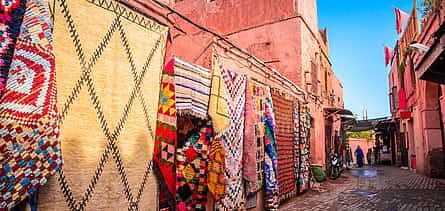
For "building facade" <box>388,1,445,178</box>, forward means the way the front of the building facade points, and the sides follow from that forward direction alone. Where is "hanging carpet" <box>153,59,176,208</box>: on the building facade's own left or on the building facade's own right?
on the building facade's own left

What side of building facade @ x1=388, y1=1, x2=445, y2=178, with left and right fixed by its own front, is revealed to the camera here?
left

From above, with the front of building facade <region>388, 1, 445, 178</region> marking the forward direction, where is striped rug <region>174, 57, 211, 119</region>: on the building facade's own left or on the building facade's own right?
on the building facade's own left

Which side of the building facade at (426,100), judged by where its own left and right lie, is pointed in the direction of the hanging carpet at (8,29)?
left

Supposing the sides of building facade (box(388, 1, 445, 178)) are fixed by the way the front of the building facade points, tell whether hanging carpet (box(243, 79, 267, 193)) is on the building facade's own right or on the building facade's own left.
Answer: on the building facade's own left
